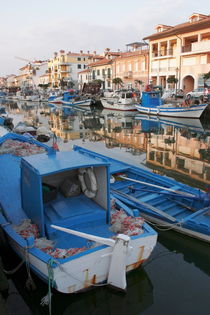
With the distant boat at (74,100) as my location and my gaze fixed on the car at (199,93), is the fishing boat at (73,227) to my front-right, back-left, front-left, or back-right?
front-right

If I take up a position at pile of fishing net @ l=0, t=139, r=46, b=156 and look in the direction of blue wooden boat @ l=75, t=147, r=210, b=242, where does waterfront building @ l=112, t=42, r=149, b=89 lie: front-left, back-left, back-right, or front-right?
back-left

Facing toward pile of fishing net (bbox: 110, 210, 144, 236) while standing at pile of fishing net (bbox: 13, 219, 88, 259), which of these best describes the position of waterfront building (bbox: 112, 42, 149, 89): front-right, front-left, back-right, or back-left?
front-left

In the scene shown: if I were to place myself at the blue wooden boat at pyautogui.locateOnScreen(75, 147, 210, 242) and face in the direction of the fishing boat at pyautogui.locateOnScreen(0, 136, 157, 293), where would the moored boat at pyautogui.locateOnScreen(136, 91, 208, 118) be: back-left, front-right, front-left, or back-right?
back-right

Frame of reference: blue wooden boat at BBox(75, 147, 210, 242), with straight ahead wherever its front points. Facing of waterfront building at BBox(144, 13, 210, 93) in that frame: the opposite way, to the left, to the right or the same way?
to the left

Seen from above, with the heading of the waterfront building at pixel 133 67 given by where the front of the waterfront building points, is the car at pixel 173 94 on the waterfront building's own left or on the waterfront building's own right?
on the waterfront building's own left

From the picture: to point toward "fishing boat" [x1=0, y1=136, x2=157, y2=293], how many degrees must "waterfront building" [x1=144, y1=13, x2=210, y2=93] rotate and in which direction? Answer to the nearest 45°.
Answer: approximately 45° to its left

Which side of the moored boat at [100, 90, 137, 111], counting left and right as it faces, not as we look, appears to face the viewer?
left

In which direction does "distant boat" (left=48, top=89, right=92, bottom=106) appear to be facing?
to the viewer's right

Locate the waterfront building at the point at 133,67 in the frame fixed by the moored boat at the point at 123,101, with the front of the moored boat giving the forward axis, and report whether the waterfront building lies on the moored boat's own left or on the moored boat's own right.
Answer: on the moored boat's own right

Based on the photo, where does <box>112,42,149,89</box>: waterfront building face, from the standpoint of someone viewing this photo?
facing the viewer and to the left of the viewer

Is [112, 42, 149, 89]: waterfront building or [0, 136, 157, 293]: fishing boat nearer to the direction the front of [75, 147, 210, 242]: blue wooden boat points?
the waterfront building

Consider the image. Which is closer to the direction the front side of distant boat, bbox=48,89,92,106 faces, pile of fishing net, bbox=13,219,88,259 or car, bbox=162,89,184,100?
the car
